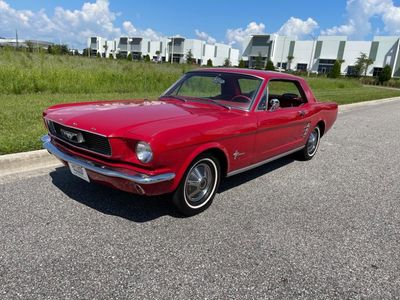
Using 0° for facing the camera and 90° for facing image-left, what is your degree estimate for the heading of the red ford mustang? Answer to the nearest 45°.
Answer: approximately 45°
